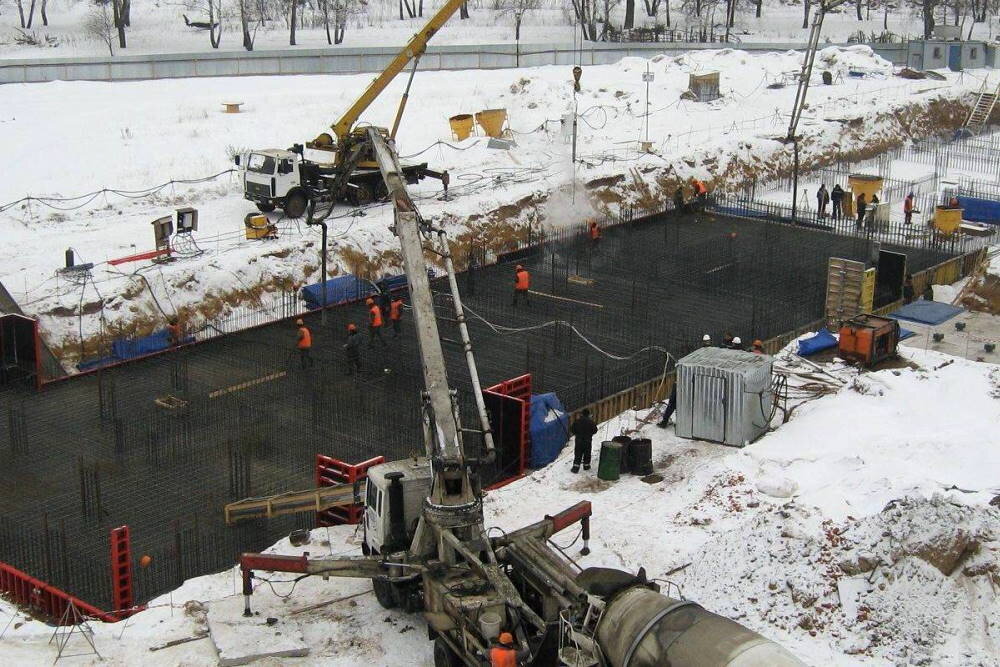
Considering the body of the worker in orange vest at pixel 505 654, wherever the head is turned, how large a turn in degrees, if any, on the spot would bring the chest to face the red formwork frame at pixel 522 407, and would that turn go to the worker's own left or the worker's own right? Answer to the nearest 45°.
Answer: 0° — they already face it

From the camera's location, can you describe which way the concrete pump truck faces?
facing away from the viewer and to the left of the viewer

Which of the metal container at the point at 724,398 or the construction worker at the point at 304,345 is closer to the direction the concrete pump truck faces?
the construction worker

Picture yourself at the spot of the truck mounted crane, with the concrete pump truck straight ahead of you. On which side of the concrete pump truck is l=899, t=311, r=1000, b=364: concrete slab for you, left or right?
left

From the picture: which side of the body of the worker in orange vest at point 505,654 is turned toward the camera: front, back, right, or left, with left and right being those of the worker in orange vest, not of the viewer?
back

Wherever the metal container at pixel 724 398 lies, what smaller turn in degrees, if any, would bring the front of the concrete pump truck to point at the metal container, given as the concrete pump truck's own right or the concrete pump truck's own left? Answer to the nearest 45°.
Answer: approximately 90° to the concrete pump truck's own right

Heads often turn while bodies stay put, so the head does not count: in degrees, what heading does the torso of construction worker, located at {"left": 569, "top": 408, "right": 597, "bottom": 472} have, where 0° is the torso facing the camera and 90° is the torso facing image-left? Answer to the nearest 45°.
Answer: approximately 180°

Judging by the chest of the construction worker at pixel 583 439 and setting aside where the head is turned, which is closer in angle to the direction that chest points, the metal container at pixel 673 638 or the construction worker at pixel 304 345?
the construction worker
